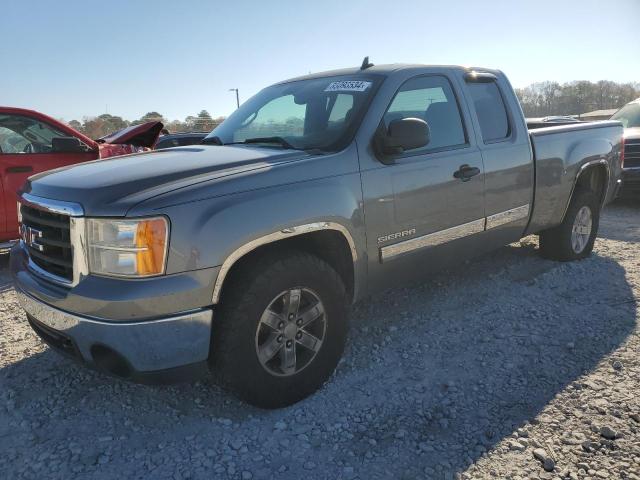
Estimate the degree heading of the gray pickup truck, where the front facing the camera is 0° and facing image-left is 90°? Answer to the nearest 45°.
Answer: approximately 45°

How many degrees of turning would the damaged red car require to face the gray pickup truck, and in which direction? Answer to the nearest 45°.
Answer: approximately 90° to its right

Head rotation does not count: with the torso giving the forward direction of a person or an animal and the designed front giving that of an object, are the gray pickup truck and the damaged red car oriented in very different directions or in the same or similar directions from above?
very different directions

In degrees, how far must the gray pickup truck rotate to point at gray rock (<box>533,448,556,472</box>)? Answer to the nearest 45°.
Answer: approximately 90° to its left

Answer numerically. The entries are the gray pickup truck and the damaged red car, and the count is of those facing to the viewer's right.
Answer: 1

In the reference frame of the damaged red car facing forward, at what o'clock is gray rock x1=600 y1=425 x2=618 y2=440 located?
The gray rock is roughly at 2 o'clock from the damaged red car.

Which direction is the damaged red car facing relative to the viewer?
to the viewer's right
